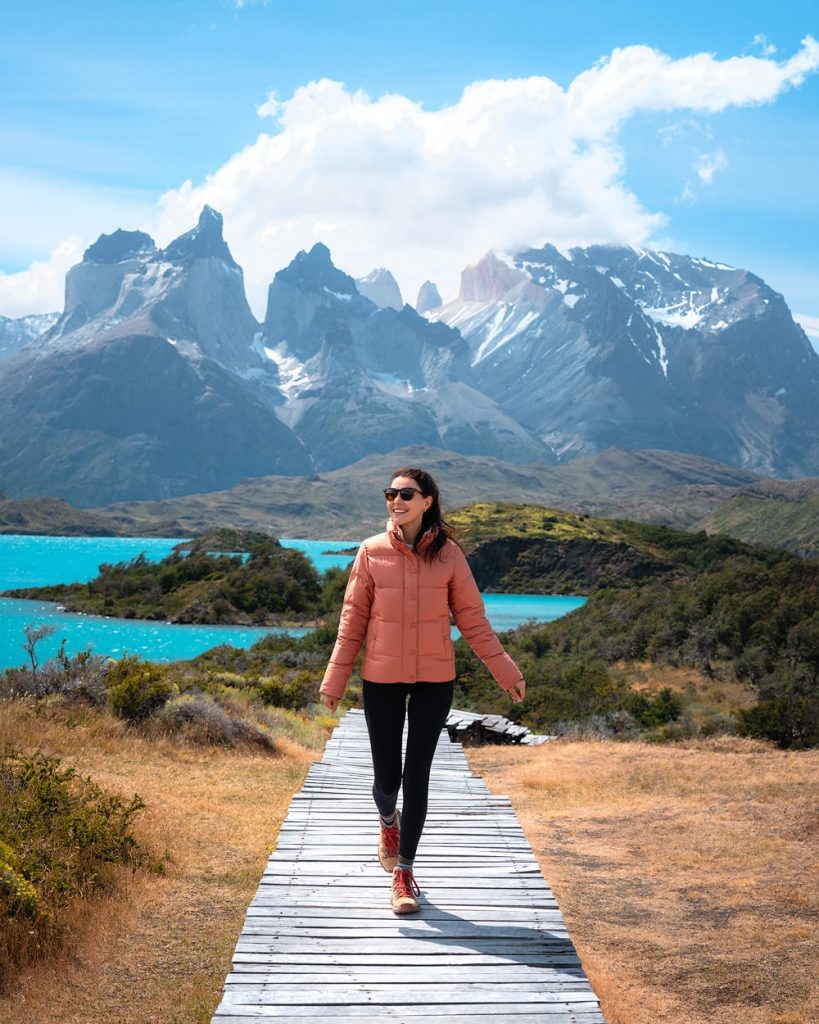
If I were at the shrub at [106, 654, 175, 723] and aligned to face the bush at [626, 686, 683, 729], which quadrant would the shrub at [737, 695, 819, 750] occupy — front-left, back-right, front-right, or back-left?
front-right

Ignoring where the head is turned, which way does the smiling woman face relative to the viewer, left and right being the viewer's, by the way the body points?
facing the viewer

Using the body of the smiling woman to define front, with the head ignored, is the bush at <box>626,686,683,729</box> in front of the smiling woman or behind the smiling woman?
behind

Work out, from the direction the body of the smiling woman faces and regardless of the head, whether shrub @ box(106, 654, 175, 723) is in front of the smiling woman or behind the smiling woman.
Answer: behind

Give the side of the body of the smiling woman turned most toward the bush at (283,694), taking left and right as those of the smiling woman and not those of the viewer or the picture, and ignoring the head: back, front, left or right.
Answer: back

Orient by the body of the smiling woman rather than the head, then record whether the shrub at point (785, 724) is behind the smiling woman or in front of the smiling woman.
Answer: behind

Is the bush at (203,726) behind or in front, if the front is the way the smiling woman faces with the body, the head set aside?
behind
